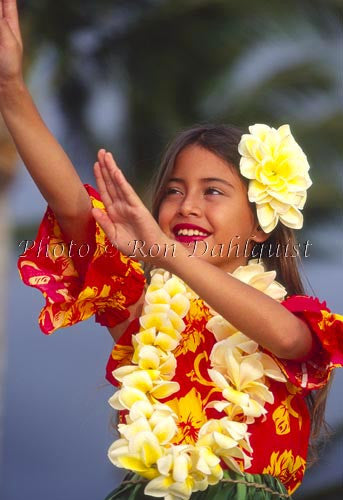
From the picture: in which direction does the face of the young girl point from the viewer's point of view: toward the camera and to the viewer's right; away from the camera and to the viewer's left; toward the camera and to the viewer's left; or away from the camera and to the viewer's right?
toward the camera and to the viewer's left

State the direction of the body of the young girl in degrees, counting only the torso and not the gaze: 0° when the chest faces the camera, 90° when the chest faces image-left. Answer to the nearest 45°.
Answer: approximately 45°
